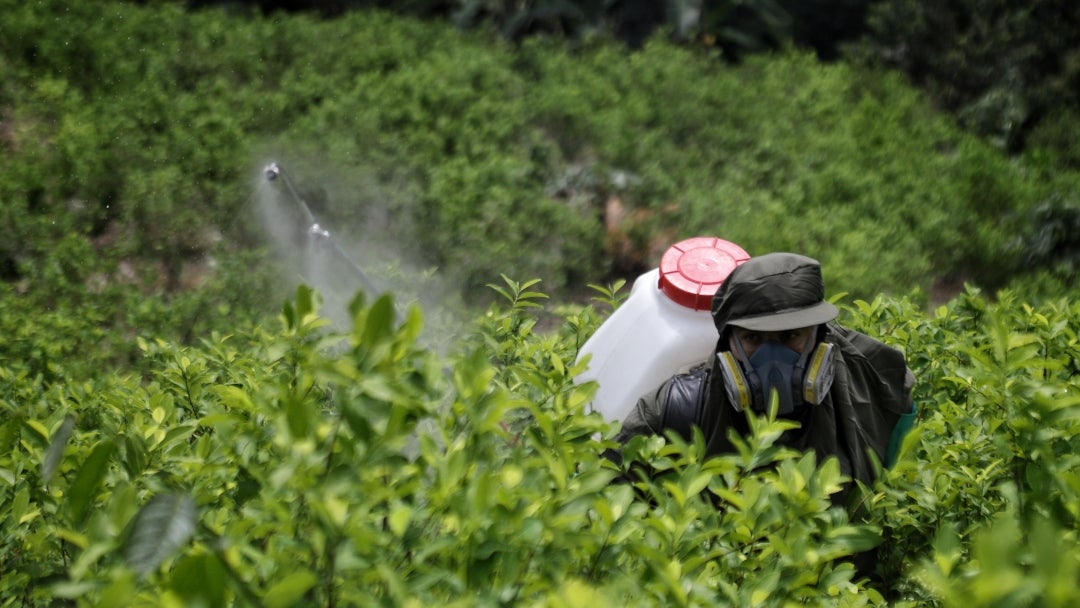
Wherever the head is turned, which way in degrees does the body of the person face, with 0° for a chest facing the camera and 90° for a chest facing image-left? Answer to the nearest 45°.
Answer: approximately 0°

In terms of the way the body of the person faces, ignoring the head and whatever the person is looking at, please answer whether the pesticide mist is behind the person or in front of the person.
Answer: behind
